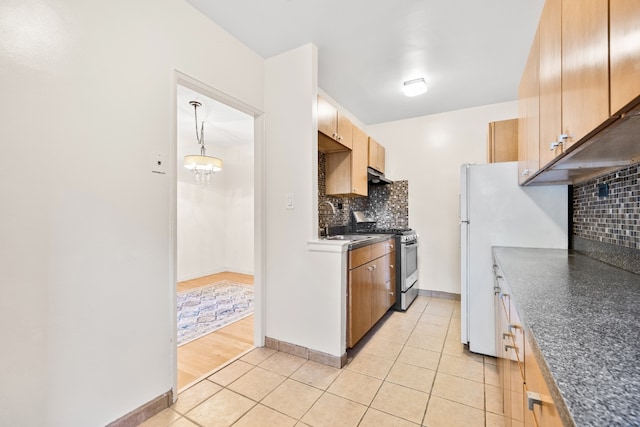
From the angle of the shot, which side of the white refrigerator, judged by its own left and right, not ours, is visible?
left

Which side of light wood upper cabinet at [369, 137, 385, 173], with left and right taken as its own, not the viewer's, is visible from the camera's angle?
right

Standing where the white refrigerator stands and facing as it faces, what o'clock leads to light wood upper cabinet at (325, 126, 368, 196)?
The light wood upper cabinet is roughly at 12 o'clock from the white refrigerator.

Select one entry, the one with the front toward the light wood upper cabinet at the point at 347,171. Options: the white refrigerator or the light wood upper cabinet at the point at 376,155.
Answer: the white refrigerator

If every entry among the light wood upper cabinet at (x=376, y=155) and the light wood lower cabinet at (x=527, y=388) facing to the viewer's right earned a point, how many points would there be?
1

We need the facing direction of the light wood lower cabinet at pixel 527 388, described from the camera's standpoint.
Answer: facing to the left of the viewer

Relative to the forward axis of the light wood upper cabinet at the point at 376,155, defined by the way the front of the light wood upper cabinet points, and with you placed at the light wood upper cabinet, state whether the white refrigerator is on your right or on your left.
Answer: on your right

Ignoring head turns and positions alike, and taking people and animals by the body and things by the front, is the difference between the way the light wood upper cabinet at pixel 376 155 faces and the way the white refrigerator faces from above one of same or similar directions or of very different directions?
very different directions
